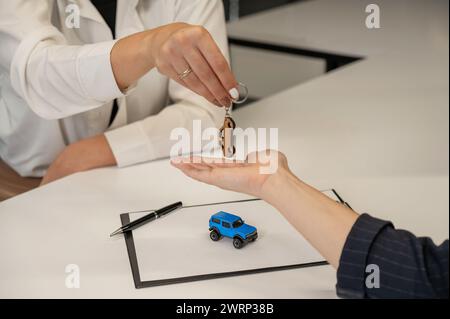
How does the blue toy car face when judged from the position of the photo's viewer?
facing the viewer and to the right of the viewer
